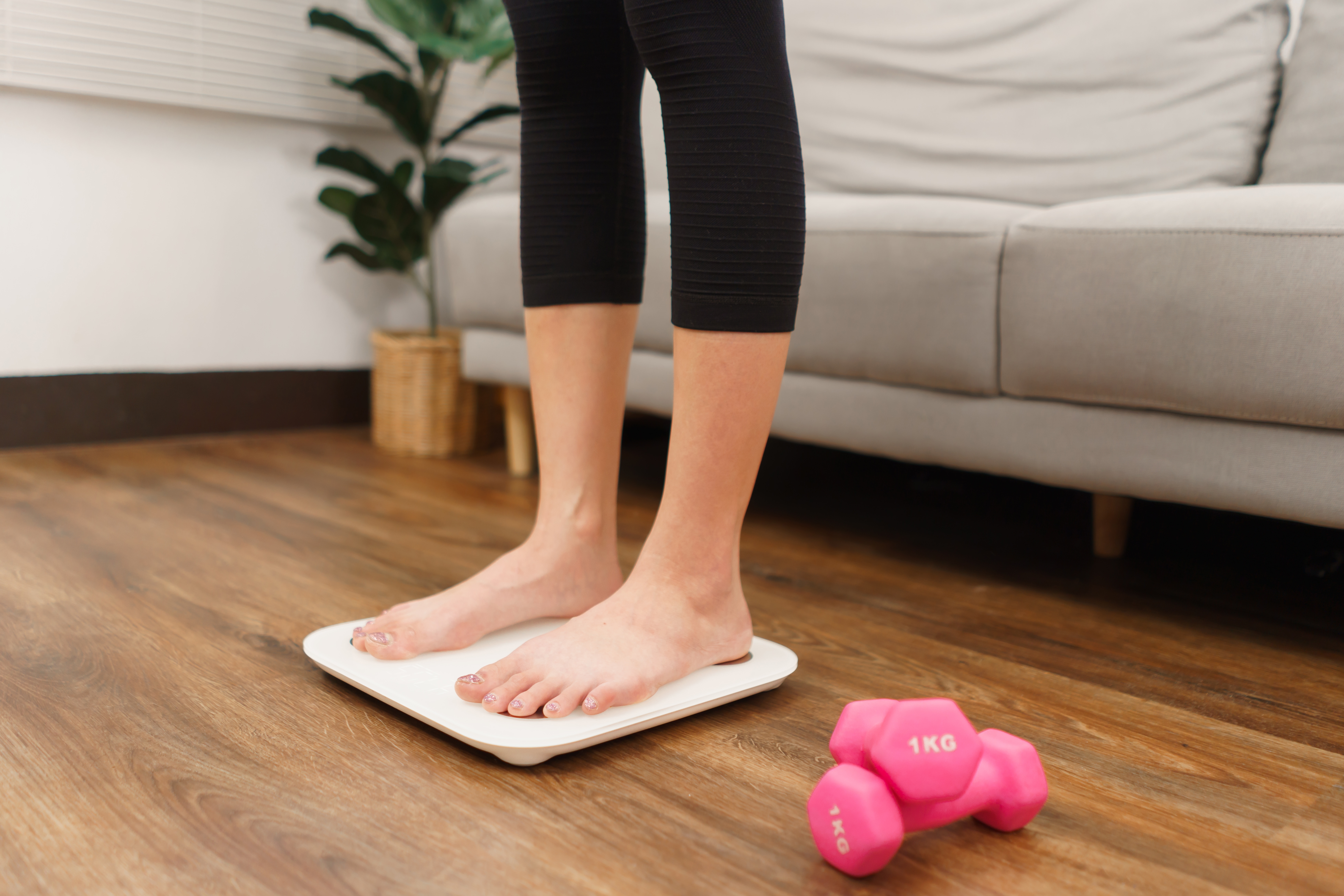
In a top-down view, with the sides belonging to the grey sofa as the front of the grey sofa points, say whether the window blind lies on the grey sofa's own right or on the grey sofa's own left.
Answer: on the grey sofa's own right

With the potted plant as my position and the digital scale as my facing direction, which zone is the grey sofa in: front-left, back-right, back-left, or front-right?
front-left

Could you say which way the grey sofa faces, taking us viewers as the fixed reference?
facing the viewer and to the left of the viewer

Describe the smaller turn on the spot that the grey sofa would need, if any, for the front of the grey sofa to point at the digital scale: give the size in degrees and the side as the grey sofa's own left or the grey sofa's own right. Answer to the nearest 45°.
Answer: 0° — it already faces it

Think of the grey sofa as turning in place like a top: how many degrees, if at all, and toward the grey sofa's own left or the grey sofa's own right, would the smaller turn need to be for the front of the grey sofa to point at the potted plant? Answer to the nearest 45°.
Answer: approximately 90° to the grey sofa's own right

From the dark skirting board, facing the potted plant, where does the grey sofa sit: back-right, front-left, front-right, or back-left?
front-right

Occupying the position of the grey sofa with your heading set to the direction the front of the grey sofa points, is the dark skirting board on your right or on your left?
on your right
